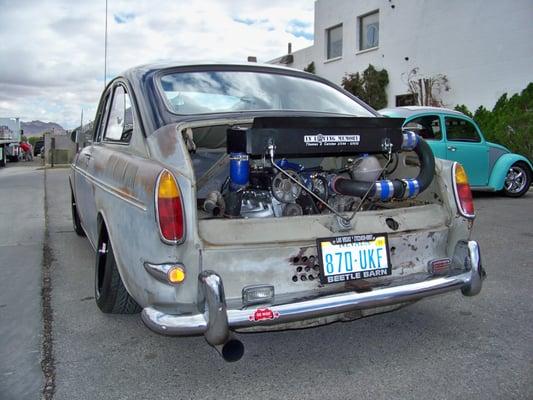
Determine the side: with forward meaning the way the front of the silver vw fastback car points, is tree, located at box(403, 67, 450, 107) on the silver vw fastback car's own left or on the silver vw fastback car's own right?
on the silver vw fastback car's own right

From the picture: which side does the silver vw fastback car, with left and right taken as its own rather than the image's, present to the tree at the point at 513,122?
right

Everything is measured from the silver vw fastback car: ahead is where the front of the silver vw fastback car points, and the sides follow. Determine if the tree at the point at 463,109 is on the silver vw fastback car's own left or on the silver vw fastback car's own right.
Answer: on the silver vw fastback car's own right

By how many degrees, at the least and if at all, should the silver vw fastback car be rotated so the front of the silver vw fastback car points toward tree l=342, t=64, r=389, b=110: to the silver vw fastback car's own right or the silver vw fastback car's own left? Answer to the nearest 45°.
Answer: approximately 45° to the silver vw fastback car's own right

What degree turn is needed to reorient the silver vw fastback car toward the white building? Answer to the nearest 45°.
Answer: approximately 45° to its right

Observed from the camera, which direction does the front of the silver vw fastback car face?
facing away from the viewer and to the left of the viewer

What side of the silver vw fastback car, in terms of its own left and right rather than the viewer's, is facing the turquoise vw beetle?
right
